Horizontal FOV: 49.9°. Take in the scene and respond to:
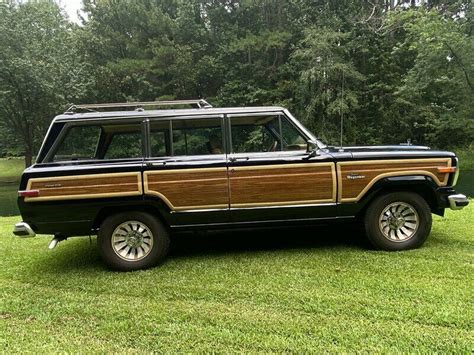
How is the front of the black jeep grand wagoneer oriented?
to the viewer's right
